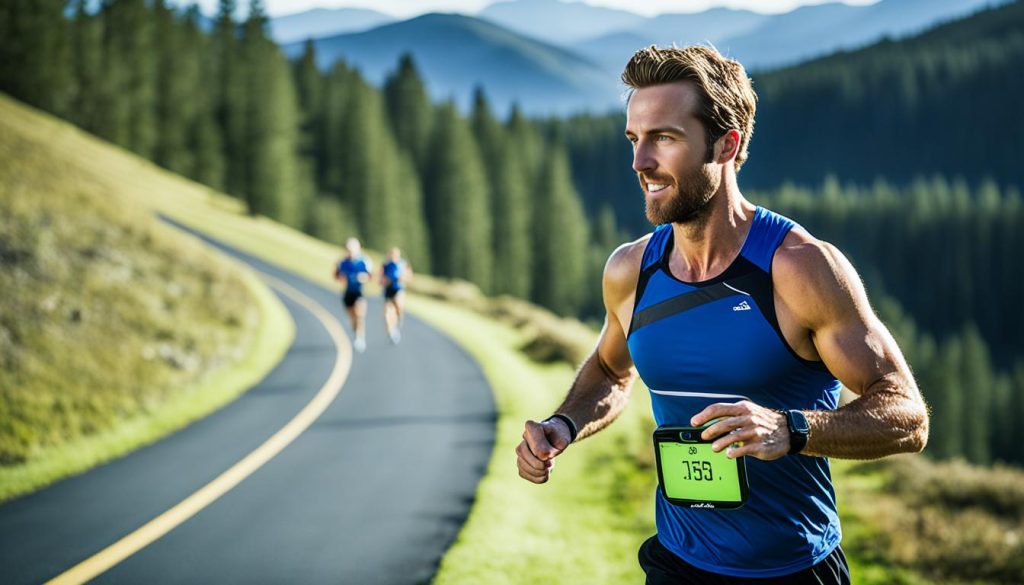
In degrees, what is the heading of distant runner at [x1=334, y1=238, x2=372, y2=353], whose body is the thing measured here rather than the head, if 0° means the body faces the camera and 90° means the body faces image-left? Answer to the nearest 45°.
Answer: approximately 0°

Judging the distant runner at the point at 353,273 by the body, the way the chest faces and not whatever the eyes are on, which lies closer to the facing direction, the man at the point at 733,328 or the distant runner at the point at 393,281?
the man

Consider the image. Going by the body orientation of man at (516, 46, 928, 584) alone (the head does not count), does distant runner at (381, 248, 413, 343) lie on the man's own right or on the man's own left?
on the man's own right

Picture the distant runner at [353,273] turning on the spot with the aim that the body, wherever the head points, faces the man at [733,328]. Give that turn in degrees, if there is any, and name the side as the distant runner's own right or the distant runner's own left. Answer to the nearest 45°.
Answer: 0° — they already face them

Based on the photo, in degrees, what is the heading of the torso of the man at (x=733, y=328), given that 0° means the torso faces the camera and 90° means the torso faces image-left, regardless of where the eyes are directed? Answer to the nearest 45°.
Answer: approximately 45°

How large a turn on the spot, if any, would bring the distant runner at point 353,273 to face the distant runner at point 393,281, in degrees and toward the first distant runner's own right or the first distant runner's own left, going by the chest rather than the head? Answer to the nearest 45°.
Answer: approximately 135° to the first distant runner's own left

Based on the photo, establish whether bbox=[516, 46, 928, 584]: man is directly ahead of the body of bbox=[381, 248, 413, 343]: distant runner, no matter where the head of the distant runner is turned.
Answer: yes

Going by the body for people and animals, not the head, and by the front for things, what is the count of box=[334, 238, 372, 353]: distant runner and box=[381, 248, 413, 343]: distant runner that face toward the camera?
2

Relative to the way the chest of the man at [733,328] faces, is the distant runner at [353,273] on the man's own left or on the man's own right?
on the man's own right
